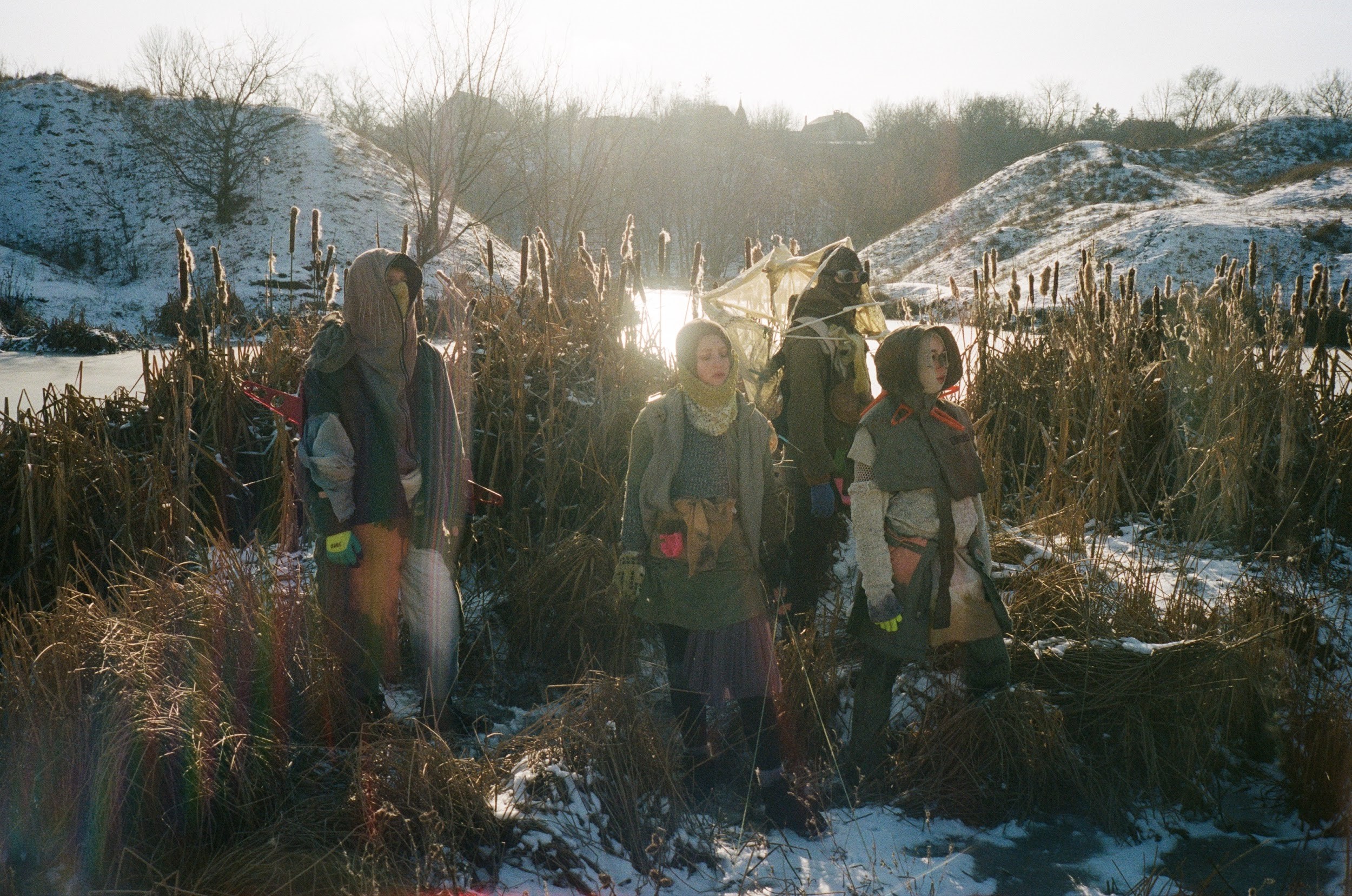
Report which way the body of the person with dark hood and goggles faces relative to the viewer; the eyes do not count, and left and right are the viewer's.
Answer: facing the viewer and to the right of the viewer

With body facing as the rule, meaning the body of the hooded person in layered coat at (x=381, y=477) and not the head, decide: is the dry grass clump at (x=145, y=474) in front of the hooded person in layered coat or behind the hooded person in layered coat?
behind

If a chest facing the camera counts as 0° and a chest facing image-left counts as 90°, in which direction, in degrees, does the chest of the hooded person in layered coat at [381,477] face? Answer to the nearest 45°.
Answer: approximately 315°

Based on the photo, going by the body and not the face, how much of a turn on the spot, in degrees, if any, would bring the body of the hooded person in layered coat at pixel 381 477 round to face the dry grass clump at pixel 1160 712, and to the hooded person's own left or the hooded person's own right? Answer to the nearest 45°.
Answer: approximately 45° to the hooded person's own left

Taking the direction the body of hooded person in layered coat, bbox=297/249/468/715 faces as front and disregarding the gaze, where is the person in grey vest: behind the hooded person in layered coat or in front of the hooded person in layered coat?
in front

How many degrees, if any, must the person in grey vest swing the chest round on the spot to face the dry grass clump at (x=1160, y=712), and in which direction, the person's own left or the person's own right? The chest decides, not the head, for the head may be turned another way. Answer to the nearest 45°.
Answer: approximately 90° to the person's own left

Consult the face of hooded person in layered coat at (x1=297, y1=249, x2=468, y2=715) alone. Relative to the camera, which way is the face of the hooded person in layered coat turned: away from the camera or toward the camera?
toward the camera

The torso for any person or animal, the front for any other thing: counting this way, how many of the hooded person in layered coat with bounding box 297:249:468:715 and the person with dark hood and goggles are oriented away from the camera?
0

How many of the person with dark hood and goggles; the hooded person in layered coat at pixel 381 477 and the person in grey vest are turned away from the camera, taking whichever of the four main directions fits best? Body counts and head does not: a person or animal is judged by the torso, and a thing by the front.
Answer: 0
